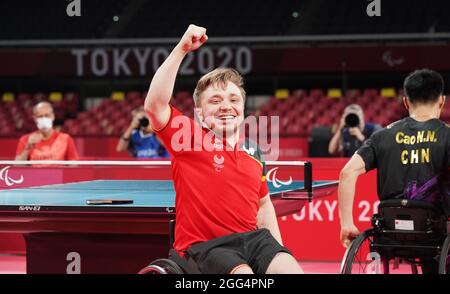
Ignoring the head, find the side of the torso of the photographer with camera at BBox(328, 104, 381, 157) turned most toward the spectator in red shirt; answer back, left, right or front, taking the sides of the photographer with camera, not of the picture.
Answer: right

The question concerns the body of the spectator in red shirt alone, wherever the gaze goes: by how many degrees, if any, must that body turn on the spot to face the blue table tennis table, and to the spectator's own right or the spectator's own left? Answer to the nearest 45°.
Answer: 0° — they already face it

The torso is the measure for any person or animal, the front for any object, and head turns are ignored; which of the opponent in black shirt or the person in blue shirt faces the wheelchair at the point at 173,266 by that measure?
the person in blue shirt

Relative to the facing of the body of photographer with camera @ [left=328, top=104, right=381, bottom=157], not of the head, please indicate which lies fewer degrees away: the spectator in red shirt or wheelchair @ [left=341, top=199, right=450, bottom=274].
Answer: the wheelchair

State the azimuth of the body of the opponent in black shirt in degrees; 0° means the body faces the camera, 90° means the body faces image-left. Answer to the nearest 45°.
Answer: approximately 180°

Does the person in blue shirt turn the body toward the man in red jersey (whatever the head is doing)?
yes
